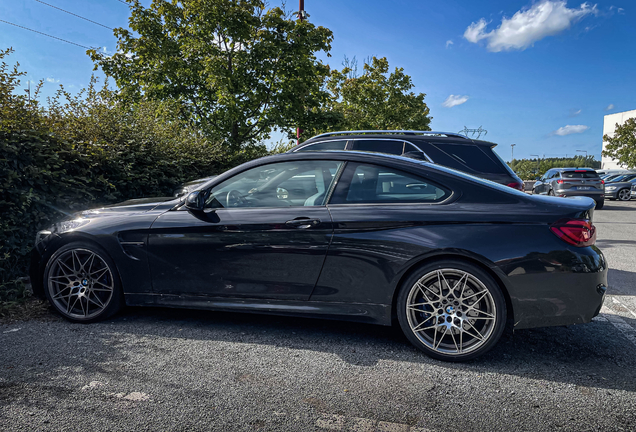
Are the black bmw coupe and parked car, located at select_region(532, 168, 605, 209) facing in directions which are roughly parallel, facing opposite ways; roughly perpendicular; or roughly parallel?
roughly perpendicular

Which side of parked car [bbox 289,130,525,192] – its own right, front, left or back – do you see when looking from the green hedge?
front

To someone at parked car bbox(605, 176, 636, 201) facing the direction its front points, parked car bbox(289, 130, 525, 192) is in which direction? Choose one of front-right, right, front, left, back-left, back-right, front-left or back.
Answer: front-left

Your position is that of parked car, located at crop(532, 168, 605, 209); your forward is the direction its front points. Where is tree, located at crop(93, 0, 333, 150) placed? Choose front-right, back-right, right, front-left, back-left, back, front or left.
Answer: left

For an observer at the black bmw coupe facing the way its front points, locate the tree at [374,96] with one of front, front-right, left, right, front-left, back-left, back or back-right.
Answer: right

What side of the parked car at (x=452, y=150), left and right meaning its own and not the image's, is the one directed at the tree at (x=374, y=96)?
right

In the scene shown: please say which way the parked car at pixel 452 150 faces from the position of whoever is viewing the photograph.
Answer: facing to the left of the viewer

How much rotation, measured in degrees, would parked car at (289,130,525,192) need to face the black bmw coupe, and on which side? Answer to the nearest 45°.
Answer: approximately 90° to its left

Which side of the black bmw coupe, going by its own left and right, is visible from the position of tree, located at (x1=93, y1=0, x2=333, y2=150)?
right

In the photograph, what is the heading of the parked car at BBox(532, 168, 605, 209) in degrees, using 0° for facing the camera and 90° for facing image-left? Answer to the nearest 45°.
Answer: approximately 135°

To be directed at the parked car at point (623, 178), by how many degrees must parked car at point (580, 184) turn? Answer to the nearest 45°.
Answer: approximately 45° to its right

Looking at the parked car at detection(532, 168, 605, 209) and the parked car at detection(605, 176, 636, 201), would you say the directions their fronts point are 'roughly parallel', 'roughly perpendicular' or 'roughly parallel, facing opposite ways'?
roughly perpendicular

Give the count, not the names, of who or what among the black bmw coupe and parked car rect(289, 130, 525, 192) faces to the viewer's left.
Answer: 2

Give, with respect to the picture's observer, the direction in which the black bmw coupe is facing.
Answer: facing to the left of the viewer

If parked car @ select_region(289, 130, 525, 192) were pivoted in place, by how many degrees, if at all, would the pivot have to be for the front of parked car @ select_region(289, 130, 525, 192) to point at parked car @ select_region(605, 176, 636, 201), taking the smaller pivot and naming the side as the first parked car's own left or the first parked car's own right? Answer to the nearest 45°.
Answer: approximately 135° to the first parked car's own right
